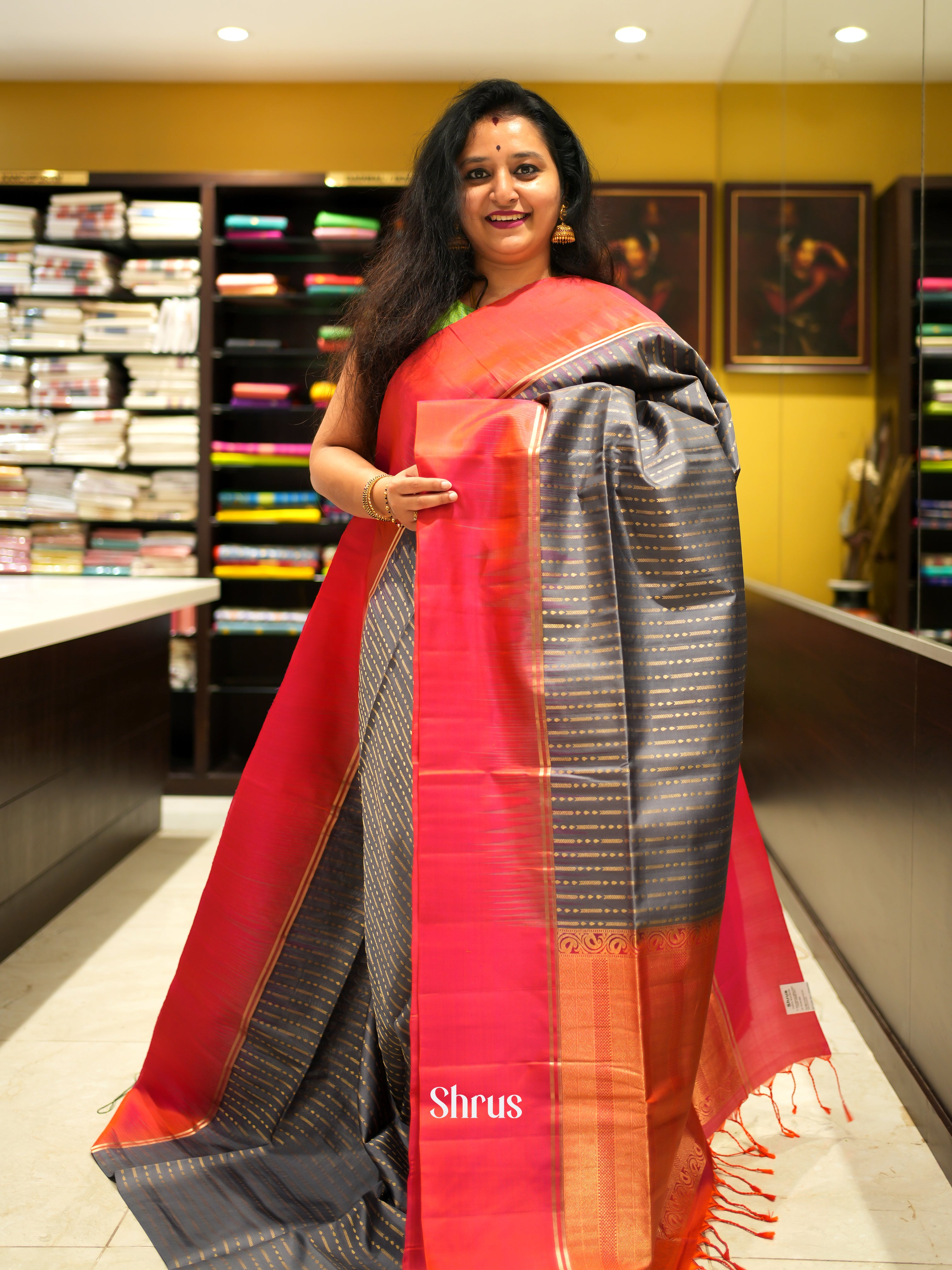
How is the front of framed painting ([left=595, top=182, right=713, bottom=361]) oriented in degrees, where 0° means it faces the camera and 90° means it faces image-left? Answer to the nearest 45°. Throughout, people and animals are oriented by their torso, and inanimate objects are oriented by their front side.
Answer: approximately 0°

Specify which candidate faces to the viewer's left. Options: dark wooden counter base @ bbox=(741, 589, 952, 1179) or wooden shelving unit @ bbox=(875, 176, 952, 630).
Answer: the dark wooden counter base

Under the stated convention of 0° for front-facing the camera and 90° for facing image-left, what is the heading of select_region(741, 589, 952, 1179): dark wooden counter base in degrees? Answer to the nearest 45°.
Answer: approximately 90°

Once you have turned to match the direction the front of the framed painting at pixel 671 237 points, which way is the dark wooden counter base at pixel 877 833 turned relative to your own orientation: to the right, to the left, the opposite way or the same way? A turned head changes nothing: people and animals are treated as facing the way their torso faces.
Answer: to the right

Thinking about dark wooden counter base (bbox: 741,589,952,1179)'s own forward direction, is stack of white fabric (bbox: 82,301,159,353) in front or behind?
in front

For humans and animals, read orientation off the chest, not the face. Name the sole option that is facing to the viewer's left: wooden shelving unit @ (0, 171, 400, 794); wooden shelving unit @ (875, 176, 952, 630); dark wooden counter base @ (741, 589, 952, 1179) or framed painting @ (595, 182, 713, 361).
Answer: the dark wooden counter base

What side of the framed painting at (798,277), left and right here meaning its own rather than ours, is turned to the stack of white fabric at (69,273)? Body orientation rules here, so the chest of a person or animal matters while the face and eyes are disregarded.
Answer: right

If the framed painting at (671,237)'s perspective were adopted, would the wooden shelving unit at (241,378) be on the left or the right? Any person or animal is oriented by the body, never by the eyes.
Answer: on its right
